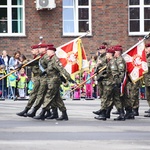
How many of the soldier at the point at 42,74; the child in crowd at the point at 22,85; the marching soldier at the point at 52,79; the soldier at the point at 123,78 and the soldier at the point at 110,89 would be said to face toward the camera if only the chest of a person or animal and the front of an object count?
1

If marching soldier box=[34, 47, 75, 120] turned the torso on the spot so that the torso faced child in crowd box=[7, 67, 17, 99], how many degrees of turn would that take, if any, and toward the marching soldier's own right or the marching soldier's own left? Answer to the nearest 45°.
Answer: approximately 90° to the marching soldier's own right

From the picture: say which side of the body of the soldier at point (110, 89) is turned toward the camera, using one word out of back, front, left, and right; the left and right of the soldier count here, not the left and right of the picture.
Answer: left

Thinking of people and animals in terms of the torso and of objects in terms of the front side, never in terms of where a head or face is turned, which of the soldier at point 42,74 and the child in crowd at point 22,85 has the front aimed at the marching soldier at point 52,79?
the child in crowd

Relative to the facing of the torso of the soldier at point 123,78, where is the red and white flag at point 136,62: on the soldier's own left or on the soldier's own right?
on the soldier's own right

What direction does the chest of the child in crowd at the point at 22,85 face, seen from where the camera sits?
toward the camera

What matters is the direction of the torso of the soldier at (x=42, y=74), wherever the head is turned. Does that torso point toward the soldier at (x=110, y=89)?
no

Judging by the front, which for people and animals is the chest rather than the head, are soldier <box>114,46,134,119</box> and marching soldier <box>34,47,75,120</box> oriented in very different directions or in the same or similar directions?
same or similar directions

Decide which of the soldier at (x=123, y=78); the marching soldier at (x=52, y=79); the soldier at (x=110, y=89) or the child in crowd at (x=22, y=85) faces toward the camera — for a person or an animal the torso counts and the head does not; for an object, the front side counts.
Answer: the child in crowd

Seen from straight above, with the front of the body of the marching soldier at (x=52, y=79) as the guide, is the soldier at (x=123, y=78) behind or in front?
behind

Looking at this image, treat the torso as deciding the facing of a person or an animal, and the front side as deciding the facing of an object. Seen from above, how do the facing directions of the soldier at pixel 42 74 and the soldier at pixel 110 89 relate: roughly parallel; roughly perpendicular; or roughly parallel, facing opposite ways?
roughly parallel

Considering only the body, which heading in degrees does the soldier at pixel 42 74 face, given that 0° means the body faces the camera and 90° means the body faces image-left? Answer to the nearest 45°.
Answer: approximately 90°

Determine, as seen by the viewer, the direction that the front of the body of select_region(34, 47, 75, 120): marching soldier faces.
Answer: to the viewer's left

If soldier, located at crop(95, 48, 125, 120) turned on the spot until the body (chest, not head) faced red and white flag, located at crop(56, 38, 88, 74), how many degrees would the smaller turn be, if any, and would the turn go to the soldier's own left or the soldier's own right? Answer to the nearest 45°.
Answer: approximately 45° to the soldier's own right

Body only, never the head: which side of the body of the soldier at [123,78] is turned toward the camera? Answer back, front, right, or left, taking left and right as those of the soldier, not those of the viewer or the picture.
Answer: left
